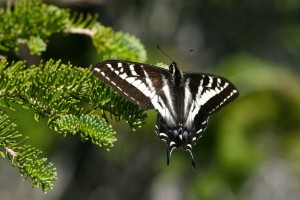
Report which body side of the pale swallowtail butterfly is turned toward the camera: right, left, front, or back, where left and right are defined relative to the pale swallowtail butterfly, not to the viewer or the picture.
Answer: back
